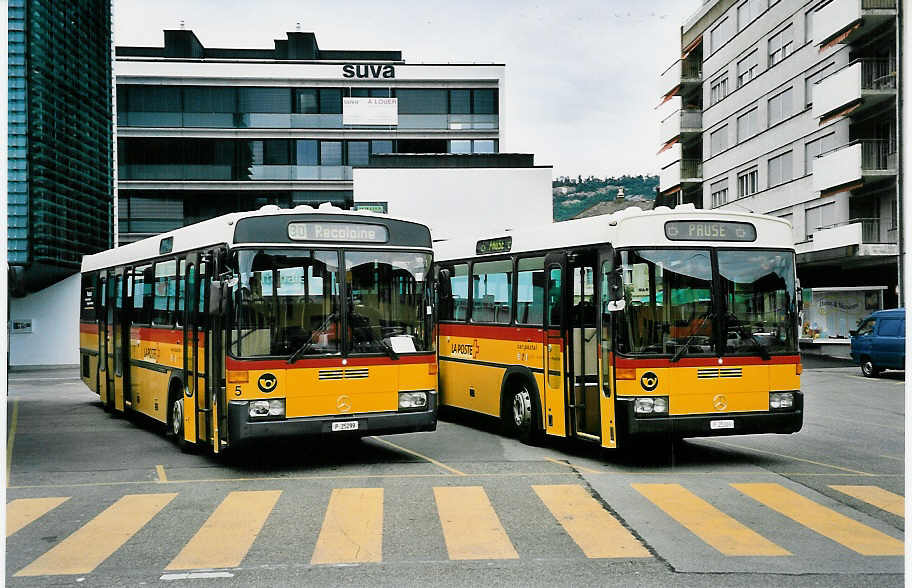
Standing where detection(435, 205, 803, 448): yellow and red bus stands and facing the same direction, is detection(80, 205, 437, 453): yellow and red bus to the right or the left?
on its right

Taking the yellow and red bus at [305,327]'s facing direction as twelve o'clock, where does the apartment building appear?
The apartment building is roughly at 9 o'clock from the yellow and red bus.

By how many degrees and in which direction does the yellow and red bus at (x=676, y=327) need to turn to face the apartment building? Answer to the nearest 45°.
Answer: approximately 135° to its left

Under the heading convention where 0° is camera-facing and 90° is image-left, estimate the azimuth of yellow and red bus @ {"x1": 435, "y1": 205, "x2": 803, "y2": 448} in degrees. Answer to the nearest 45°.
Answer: approximately 315°

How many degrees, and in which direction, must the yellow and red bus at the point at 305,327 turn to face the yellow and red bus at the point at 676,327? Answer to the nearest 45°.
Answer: approximately 45° to its left

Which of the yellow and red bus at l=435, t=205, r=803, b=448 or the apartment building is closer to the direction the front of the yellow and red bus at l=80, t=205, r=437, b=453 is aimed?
the yellow and red bus

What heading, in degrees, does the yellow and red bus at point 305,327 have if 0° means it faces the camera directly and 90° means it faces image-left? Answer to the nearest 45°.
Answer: approximately 315°

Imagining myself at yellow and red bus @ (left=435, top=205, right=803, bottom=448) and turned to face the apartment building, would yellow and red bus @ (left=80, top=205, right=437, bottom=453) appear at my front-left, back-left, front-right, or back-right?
back-left
